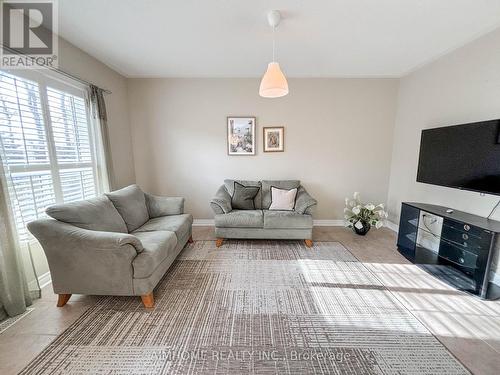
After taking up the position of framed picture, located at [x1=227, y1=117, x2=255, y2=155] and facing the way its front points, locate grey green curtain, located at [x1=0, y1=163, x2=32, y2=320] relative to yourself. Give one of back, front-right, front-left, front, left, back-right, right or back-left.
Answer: front-right

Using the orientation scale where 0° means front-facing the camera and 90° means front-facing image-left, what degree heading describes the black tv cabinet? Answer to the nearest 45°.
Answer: approximately 45°

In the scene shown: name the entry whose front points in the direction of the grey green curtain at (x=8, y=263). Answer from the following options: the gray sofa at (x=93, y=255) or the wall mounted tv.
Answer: the wall mounted tv

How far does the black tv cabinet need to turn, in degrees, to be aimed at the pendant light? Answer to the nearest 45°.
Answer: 0° — it already faces it

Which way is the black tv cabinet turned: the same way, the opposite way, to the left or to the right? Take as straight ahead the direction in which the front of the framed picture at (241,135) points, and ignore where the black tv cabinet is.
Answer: to the right

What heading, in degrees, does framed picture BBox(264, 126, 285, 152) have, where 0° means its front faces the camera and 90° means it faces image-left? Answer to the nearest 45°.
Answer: approximately 0°

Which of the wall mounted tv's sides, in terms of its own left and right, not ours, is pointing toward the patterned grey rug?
front

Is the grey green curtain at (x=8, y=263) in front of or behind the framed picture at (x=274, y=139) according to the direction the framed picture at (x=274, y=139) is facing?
in front

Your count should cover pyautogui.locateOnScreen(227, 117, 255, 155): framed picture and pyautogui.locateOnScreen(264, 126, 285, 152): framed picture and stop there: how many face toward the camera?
2

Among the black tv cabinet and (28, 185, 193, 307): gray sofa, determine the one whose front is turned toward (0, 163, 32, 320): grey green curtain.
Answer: the black tv cabinet

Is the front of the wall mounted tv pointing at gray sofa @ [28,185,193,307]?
yes

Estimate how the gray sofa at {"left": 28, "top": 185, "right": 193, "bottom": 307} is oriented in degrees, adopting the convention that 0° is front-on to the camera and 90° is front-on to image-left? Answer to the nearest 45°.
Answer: approximately 315°

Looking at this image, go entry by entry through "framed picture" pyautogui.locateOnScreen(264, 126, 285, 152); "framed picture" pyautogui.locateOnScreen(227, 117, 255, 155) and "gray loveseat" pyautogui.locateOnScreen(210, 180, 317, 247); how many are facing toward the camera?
3

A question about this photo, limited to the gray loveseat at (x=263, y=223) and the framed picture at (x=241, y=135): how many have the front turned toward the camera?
2
